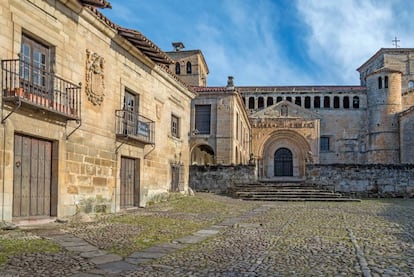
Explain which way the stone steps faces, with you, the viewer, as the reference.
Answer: facing the viewer

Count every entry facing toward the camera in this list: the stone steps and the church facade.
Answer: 2

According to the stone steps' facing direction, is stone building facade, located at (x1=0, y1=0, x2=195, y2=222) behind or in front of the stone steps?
in front

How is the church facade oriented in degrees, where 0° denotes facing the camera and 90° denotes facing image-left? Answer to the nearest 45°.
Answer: approximately 0°

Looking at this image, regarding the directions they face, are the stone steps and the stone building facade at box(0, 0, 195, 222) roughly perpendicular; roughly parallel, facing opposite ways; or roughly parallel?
roughly perpendicular

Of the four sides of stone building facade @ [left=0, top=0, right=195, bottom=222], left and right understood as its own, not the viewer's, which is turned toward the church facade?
left

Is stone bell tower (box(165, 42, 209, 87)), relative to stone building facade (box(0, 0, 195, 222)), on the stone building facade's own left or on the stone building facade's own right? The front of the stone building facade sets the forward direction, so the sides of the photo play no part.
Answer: on the stone building facade's own left

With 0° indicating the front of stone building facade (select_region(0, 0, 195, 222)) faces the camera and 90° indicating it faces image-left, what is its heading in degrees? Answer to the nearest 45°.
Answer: approximately 315°
